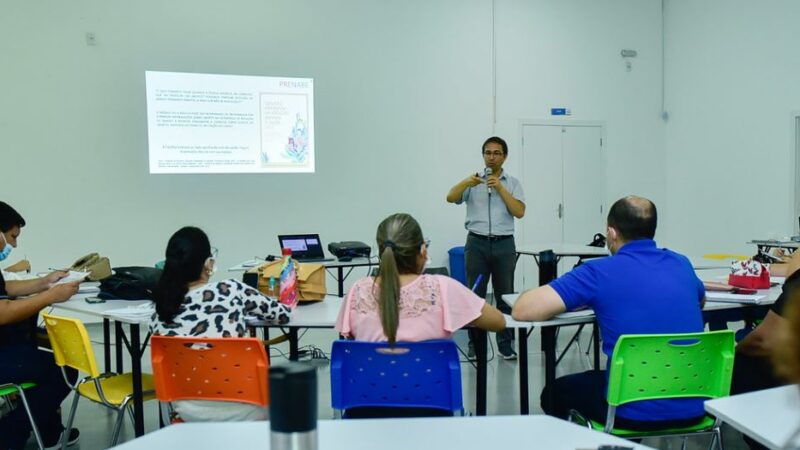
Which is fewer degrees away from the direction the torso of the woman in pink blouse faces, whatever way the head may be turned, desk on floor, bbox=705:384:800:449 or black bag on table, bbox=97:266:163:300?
the black bag on table

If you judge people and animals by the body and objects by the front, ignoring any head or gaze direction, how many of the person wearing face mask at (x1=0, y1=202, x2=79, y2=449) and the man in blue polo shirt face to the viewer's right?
1

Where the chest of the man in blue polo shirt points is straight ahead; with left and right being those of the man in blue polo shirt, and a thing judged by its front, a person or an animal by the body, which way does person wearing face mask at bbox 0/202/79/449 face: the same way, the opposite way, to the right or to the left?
to the right

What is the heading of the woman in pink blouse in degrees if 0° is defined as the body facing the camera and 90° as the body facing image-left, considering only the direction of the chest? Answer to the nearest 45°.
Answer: approximately 180°

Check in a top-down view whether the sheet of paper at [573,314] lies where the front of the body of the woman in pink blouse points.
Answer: no

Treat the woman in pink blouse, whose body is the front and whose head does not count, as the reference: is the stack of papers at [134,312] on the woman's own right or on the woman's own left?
on the woman's own left

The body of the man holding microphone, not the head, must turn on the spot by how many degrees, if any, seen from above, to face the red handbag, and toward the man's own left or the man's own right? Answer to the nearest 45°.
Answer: approximately 45° to the man's own left

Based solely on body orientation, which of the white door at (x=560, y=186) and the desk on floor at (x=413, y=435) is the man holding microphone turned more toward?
the desk on floor

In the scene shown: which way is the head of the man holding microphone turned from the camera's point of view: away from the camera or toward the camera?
toward the camera

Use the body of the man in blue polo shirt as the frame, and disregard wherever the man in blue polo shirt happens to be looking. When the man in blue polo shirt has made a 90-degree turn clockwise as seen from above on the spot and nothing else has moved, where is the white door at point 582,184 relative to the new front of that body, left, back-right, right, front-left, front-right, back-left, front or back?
front-left

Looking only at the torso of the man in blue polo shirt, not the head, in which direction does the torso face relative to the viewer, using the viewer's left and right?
facing away from the viewer and to the left of the viewer

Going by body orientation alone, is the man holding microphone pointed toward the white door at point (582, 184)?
no

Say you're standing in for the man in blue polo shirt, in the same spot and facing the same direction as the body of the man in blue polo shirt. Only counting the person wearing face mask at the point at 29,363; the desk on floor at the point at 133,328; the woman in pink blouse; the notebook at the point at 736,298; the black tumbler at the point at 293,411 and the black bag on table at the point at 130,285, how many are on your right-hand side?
1

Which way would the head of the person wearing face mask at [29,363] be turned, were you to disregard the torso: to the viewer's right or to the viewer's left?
to the viewer's right

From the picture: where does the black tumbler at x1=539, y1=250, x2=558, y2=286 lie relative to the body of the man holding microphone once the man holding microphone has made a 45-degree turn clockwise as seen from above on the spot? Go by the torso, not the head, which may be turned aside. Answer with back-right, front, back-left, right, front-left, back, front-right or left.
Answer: front-left

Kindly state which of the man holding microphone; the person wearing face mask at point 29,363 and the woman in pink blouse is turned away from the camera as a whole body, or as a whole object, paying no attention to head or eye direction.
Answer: the woman in pink blouse

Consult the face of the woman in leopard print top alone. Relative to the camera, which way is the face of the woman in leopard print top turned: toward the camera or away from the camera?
away from the camera

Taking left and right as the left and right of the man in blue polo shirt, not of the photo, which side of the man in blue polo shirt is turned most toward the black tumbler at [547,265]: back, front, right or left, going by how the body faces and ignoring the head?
front

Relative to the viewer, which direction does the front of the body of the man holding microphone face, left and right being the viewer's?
facing the viewer

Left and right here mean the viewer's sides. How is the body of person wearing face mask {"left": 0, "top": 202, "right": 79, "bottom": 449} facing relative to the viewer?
facing to the right of the viewer
